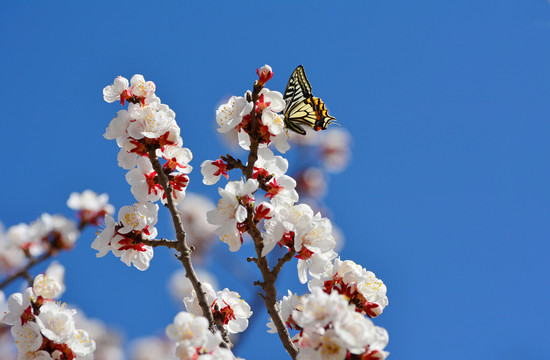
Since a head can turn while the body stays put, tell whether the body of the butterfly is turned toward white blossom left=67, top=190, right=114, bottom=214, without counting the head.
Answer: no
